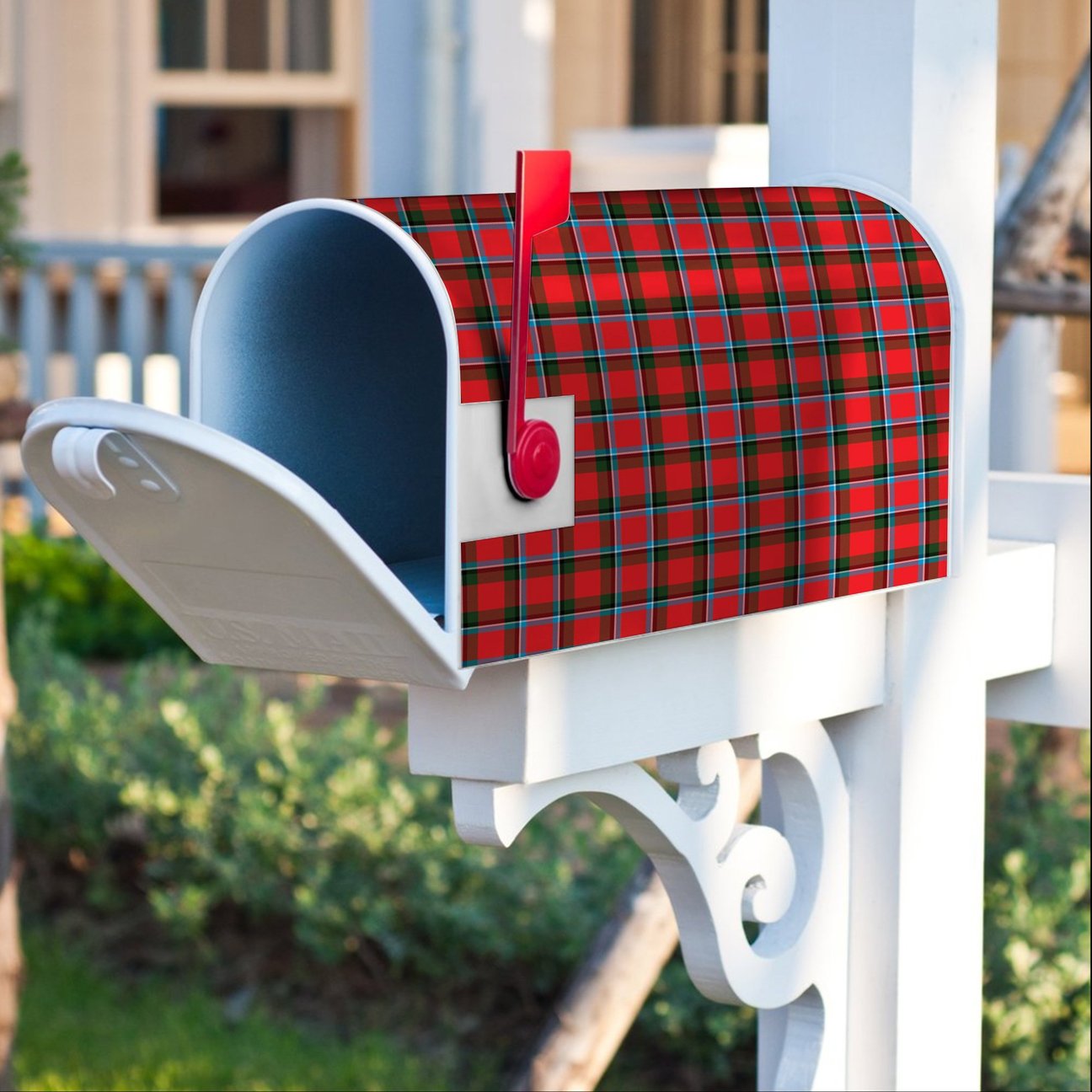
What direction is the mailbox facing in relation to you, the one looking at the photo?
facing the viewer and to the left of the viewer

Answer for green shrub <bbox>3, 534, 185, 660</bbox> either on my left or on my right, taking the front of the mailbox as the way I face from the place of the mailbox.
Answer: on my right

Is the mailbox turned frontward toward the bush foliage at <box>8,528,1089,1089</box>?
no

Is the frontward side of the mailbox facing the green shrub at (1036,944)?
no
